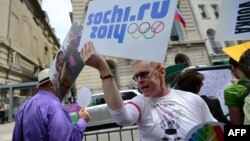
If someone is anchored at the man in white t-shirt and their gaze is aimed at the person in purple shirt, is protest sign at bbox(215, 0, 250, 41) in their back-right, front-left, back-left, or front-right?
back-right

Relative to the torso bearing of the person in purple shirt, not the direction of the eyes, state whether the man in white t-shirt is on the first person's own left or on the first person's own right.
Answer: on the first person's own right

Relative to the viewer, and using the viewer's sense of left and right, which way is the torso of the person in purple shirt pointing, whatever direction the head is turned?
facing away from the viewer and to the right of the viewer

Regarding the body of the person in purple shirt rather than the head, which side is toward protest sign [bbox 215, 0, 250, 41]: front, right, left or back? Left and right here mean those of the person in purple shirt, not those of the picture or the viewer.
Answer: right

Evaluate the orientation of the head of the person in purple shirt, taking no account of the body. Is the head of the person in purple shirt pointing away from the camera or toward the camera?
away from the camera

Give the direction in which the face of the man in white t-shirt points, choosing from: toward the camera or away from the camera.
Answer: toward the camera
